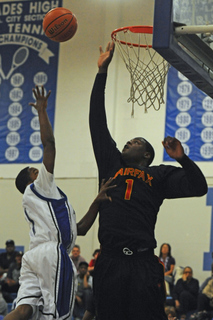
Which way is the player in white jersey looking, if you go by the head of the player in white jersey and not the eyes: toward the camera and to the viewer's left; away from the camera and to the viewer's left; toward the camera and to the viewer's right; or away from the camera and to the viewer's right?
away from the camera and to the viewer's right

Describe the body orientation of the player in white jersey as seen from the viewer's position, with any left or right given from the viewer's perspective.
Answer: facing away from the viewer and to the right of the viewer

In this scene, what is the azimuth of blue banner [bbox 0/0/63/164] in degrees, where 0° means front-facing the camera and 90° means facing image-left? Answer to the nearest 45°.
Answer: approximately 0°

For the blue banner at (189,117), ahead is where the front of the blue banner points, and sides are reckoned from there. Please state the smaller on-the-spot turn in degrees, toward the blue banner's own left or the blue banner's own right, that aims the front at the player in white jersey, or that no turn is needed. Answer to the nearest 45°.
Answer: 0° — it already faces them

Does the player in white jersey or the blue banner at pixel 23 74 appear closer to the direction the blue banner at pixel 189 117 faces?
the player in white jersey

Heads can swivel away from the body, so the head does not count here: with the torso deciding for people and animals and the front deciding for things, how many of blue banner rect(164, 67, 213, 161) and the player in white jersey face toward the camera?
1

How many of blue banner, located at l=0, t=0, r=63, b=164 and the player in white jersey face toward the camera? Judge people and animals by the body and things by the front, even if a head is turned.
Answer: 1

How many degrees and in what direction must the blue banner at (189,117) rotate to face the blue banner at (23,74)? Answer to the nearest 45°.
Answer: approximately 90° to its right

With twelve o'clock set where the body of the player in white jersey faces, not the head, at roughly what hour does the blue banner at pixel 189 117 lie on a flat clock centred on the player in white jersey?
The blue banner is roughly at 11 o'clock from the player in white jersey.

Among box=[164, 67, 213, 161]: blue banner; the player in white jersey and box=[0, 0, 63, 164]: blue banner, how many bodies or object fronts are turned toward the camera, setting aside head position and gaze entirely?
2
